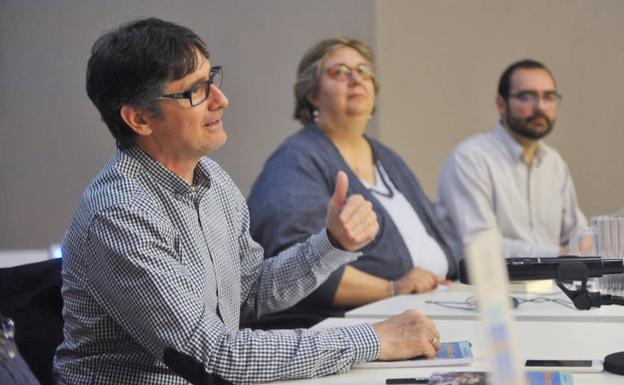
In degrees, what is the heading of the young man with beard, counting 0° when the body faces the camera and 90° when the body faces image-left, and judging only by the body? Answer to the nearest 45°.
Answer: approximately 315°

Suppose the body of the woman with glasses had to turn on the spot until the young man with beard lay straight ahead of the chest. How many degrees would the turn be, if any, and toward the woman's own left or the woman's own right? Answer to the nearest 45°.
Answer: approximately 90° to the woman's own left

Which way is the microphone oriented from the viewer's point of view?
to the viewer's left

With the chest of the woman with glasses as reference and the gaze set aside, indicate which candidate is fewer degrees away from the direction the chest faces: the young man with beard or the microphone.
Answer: the microphone

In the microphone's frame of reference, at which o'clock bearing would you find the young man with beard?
The young man with beard is roughly at 3 o'clock from the microphone.

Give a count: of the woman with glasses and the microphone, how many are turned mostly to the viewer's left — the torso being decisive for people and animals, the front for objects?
1

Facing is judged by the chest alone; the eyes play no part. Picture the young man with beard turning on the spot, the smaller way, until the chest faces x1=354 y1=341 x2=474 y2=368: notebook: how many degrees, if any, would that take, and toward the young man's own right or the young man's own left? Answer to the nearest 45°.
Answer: approximately 45° to the young man's own right

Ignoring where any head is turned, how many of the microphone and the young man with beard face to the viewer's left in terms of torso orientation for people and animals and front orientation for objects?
1
